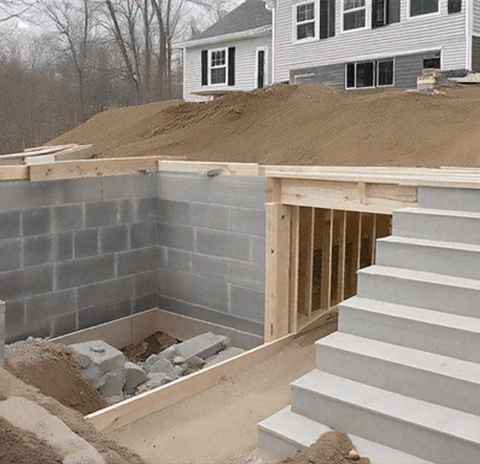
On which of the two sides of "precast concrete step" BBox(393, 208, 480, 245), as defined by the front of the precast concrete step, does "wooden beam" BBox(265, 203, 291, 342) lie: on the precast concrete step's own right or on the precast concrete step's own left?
on the precast concrete step's own right

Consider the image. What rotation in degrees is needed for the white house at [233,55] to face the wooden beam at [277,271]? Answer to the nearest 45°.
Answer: approximately 45° to its left

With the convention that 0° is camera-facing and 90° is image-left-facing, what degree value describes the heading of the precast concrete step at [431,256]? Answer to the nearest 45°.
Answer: approximately 45°

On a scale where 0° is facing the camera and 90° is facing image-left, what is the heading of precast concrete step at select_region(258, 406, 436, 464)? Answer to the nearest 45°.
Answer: approximately 45°

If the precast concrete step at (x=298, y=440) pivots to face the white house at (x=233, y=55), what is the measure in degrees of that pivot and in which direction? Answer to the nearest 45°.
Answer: approximately 135° to its right

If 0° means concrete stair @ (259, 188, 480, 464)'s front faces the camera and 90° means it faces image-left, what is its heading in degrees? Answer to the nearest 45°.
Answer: approximately 45°

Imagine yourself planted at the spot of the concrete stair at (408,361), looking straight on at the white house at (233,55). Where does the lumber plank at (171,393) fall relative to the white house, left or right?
left
